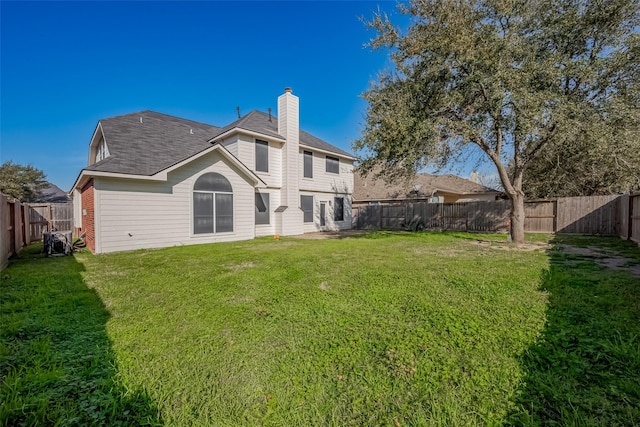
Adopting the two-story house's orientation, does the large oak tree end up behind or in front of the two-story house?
behind

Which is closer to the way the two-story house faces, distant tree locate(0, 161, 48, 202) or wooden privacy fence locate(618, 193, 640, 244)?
the distant tree

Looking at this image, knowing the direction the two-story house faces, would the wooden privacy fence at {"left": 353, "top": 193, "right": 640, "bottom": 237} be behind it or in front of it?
behind

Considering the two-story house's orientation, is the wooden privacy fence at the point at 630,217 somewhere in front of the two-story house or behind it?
behind

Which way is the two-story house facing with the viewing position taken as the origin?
facing away from the viewer and to the left of the viewer
